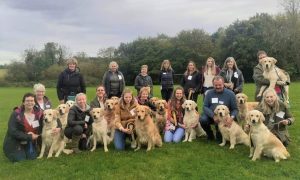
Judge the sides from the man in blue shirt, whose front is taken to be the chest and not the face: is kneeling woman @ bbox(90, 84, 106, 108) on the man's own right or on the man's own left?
on the man's own right

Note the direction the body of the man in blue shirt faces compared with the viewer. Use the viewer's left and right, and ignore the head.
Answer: facing the viewer

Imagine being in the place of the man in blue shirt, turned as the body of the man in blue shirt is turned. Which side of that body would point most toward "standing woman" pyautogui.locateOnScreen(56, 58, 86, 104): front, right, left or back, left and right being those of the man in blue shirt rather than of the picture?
right

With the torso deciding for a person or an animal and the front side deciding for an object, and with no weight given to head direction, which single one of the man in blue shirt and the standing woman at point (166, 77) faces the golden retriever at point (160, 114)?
the standing woman

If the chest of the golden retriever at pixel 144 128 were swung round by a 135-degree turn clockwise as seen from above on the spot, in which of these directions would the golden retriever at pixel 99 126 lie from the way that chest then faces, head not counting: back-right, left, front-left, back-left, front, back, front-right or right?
left

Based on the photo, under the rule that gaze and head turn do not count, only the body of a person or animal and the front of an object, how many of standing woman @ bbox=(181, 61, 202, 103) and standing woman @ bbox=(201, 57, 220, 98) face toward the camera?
2

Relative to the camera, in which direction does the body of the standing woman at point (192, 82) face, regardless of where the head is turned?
toward the camera

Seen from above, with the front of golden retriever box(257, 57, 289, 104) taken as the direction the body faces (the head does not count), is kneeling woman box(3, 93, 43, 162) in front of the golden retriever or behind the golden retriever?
in front

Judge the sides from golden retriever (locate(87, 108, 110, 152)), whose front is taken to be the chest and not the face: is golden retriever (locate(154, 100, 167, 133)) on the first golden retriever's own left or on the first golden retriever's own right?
on the first golden retriever's own left

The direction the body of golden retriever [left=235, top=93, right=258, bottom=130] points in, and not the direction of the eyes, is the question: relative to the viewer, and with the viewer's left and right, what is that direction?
facing the viewer and to the left of the viewer

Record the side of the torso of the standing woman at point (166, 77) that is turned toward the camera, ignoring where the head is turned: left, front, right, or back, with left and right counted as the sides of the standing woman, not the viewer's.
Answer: front
